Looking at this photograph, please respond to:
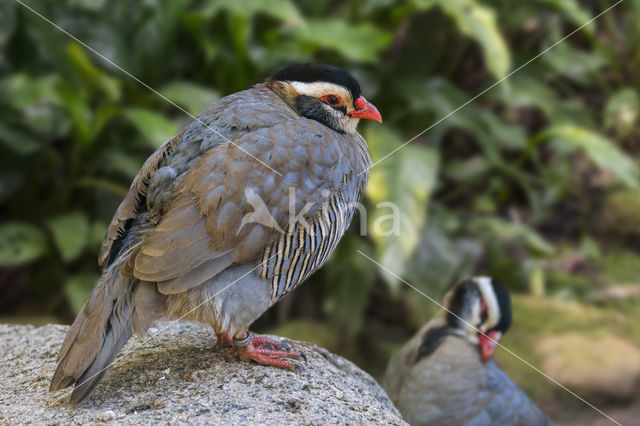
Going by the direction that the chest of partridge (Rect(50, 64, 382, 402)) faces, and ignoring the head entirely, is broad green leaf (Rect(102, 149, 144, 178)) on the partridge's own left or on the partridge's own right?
on the partridge's own left

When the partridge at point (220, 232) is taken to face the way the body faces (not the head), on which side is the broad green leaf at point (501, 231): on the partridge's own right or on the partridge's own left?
on the partridge's own left

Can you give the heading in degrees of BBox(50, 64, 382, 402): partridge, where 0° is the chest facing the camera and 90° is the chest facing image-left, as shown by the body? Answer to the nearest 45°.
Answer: approximately 270°

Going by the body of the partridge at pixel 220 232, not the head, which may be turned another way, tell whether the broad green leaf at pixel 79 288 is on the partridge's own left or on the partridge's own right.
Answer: on the partridge's own left

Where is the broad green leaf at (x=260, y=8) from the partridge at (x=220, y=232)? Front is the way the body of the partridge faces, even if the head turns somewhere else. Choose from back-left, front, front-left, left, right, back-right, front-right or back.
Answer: left

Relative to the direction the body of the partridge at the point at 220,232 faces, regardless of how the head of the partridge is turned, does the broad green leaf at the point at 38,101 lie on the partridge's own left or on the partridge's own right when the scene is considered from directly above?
on the partridge's own left

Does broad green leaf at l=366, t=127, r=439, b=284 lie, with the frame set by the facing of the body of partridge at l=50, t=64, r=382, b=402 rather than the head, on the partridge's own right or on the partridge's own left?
on the partridge's own left

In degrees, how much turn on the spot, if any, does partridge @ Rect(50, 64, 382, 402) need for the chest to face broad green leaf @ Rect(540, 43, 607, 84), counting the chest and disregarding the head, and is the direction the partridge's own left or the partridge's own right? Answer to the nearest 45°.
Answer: approximately 45° to the partridge's own left

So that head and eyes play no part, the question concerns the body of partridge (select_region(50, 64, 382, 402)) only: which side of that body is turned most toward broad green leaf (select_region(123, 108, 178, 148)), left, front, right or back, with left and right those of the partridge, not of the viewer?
left
